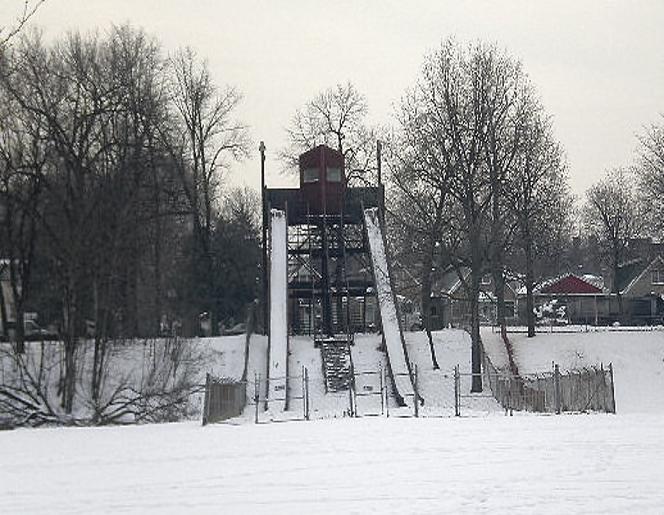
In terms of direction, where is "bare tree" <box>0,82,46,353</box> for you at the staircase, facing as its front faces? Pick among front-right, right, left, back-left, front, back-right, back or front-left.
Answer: right

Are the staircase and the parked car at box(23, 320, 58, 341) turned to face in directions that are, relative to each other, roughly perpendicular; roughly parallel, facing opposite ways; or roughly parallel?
roughly perpendicular

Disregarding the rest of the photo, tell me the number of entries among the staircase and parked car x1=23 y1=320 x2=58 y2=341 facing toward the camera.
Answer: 1

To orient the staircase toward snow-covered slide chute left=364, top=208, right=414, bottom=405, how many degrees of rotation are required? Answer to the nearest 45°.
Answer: approximately 135° to its left

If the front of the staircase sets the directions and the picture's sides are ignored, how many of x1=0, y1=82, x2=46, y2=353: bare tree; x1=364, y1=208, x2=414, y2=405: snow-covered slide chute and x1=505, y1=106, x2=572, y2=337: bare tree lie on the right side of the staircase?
1

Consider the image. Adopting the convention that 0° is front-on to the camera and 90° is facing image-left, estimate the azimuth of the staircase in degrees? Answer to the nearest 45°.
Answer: approximately 0°
